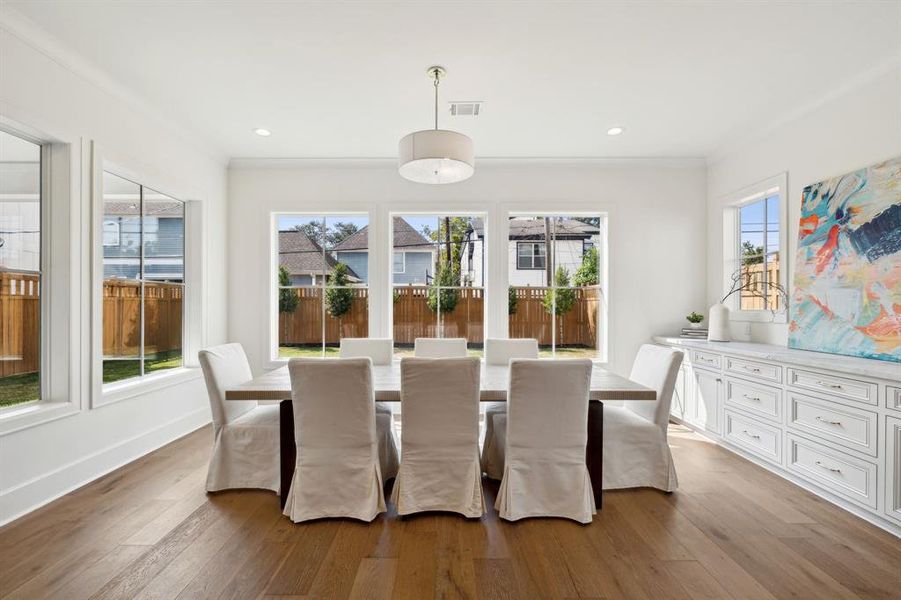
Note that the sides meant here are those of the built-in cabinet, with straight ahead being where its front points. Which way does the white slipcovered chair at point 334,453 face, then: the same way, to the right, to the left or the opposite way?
to the right

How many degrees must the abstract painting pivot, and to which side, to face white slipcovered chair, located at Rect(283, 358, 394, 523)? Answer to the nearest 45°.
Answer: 0° — it already faces it

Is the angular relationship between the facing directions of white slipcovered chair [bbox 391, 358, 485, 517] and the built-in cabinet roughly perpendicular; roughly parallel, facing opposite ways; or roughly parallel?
roughly perpendicular

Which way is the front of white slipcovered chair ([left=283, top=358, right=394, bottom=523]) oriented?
away from the camera

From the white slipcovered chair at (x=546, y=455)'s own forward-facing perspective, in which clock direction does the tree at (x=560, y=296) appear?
The tree is roughly at 12 o'clock from the white slipcovered chair.

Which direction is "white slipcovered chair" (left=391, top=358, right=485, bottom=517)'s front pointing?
away from the camera

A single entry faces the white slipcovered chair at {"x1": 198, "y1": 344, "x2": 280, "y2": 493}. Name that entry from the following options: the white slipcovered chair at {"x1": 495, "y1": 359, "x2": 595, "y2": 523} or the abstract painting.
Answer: the abstract painting

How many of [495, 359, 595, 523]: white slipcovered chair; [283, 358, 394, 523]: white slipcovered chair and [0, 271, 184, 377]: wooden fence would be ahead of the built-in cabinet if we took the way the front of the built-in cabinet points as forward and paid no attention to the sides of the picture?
3

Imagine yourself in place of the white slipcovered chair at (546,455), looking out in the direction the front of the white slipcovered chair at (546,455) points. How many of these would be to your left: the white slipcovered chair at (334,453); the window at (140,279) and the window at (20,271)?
3

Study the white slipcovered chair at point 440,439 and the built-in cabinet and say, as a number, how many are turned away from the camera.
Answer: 1

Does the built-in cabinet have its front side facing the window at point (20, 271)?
yes

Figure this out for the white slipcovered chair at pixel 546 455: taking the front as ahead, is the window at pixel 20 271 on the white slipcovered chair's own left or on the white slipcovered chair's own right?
on the white slipcovered chair's own left

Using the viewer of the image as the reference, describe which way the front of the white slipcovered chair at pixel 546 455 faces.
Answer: facing away from the viewer

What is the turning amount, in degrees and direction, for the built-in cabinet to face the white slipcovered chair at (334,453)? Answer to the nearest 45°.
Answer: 0° — it already faces it
